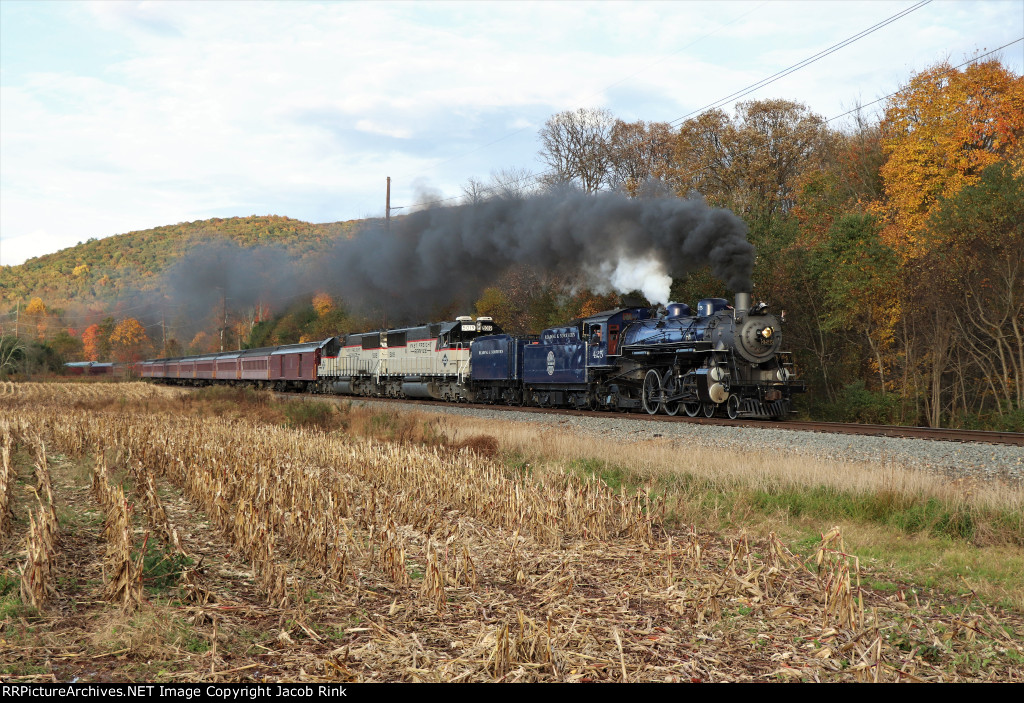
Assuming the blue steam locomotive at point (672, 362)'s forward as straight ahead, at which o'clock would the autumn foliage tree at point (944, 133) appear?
The autumn foliage tree is roughly at 9 o'clock from the blue steam locomotive.

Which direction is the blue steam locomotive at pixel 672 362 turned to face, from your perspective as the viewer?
facing the viewer and to the right of the viewer
